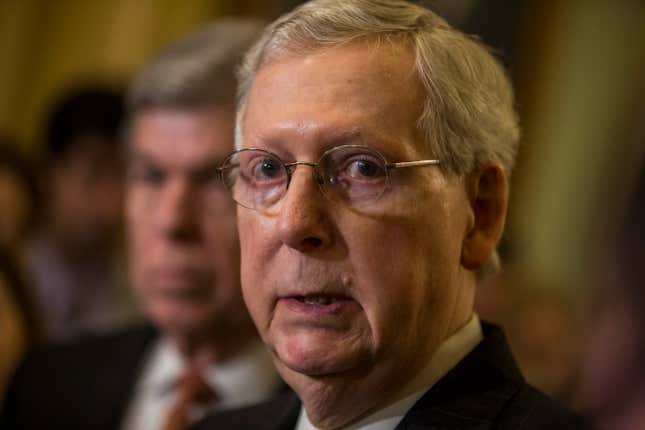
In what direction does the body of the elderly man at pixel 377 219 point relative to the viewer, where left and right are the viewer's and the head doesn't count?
facing the viewer and to the left of the viewer

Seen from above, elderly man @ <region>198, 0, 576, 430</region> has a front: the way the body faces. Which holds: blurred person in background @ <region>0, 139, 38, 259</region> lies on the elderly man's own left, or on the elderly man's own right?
on the elderly man's own right

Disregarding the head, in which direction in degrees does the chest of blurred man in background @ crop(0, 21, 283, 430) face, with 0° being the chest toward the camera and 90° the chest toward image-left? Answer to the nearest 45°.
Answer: approximately 0°

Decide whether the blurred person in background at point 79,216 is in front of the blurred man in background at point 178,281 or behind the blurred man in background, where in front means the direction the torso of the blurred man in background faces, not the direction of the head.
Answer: behind

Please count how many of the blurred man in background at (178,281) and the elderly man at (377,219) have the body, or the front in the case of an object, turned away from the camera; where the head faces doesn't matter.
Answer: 0

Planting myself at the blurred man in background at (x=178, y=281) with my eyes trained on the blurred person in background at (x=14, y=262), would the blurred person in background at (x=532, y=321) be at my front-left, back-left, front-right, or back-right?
back-right

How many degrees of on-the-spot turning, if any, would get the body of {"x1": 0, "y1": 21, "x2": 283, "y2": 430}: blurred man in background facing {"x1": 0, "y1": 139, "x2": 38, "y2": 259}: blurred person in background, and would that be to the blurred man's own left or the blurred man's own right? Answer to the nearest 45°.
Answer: approximately 135° to the blurred man's own right

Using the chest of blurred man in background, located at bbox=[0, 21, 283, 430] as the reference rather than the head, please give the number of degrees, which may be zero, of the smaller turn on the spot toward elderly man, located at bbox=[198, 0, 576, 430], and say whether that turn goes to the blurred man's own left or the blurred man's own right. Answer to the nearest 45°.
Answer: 0° — they already face them
